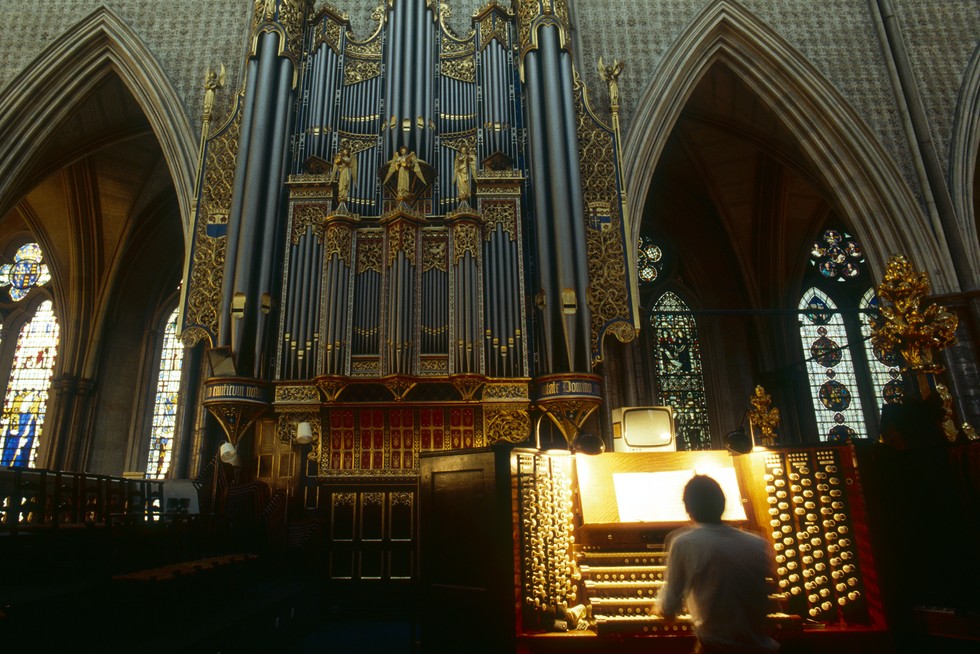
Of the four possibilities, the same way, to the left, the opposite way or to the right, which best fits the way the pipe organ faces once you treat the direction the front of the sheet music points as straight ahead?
the same way

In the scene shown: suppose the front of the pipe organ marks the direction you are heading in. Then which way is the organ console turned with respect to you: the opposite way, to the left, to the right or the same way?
the same way

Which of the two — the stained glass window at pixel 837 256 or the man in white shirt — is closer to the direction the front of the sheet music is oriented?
the man in white shirt

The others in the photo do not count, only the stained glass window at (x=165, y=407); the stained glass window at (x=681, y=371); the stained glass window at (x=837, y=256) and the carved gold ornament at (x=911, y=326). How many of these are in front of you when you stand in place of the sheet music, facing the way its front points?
0

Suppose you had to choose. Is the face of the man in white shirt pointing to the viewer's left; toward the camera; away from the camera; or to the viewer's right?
away from the camera

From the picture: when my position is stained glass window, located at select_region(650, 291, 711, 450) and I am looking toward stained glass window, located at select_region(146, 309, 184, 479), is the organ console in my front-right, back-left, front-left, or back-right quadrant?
front-left

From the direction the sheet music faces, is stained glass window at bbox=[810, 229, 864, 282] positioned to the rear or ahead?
to the rear

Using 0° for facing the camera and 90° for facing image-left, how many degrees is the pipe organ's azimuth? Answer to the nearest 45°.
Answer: approximately 0°

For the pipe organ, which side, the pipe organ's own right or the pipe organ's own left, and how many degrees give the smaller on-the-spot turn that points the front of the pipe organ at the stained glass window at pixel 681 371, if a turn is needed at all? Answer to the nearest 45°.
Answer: approximately 135° to the pipe organ's own left

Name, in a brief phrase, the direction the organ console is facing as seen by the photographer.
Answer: facing the viewer

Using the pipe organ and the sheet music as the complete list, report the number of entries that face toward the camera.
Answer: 2

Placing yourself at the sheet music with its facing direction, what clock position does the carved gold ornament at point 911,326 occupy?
The carved gold ornament is roughly at 8 o'clock from the sheet music.

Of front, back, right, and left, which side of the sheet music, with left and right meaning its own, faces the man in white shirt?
front

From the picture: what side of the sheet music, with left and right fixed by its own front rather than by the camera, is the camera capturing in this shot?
front

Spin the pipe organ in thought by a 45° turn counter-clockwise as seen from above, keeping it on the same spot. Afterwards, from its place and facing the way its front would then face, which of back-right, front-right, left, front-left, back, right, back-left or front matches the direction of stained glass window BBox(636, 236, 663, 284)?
left

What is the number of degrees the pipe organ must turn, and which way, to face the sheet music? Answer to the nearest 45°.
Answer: approximately 45° to its left

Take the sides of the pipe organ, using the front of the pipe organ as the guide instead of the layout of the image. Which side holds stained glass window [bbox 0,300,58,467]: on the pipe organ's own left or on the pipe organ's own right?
on the pipe organ's own right

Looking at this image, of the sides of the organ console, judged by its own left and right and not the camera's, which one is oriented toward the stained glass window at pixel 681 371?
back

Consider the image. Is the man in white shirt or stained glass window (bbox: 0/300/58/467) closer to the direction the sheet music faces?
the man in white shirt

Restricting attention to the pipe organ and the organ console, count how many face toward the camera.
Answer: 2

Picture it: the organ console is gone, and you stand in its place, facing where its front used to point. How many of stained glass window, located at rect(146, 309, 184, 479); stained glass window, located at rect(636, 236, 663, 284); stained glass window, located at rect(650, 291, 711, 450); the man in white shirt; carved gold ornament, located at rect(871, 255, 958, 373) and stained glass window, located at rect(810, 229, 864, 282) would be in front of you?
1
